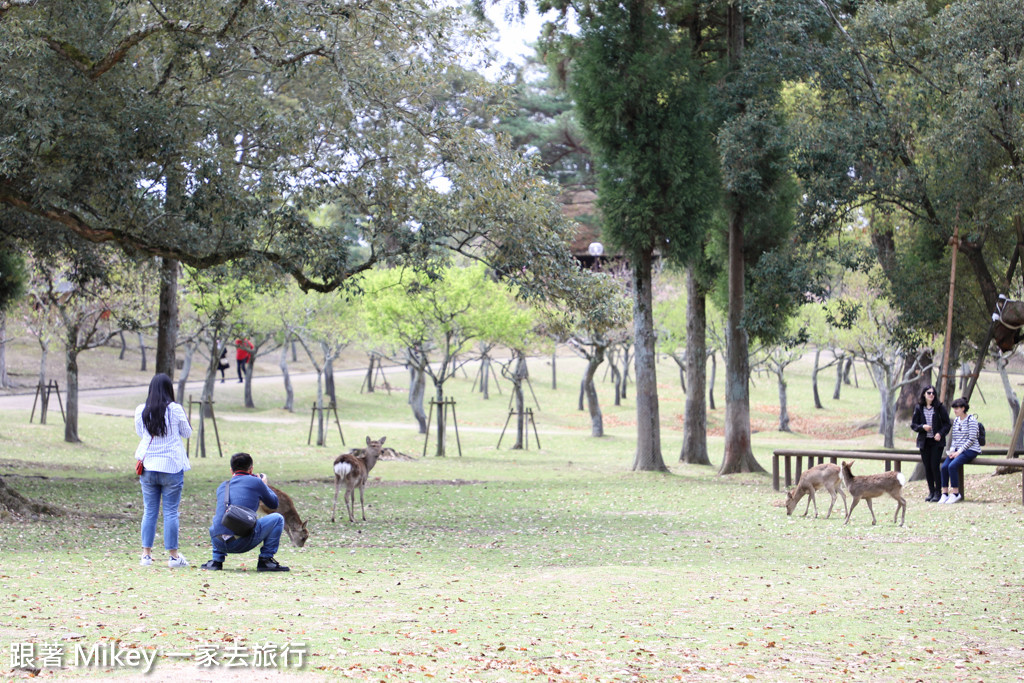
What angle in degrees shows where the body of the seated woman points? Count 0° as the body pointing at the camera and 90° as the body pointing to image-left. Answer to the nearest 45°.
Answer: approximately 45°

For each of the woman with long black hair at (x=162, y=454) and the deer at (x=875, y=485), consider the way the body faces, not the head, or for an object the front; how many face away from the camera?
1

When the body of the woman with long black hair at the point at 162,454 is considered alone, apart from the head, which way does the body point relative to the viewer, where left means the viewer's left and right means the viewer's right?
facing away from the viewer

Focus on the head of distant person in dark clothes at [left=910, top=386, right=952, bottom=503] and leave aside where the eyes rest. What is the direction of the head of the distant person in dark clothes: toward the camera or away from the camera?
toward the camera

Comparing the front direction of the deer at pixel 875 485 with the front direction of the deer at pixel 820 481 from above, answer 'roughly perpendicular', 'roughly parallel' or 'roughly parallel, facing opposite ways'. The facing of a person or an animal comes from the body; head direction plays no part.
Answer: roughly parallel

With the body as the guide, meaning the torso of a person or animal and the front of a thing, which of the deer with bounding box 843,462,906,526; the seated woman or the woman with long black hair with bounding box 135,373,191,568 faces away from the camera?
the woman with long black hair

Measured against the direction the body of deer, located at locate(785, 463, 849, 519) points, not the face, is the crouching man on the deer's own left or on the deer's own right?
on the deer's own left

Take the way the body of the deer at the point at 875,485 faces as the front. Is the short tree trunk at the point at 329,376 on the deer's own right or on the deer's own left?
on the deer's own right

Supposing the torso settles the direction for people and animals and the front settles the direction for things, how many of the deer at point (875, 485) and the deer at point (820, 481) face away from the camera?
0

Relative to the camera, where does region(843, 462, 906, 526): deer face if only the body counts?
to the viewer's left

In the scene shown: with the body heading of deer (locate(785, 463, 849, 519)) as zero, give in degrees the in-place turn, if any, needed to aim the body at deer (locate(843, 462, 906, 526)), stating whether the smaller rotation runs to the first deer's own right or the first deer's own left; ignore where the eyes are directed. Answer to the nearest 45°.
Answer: approximately 135° to the first deer's own left

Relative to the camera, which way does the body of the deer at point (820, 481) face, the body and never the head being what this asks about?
to the viewer's left

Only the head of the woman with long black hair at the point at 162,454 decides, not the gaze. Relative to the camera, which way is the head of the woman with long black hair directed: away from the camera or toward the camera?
away from the camera

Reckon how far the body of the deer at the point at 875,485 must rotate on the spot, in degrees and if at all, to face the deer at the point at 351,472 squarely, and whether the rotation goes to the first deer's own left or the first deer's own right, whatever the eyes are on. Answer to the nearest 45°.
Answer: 0° — it already faces it
